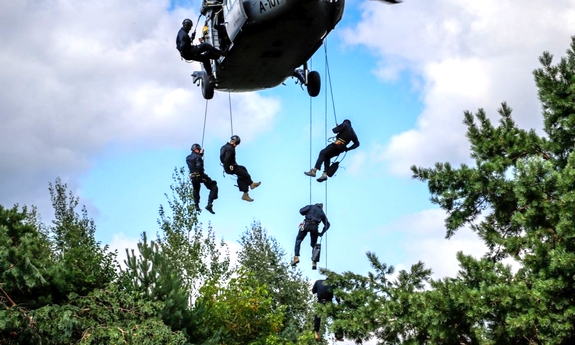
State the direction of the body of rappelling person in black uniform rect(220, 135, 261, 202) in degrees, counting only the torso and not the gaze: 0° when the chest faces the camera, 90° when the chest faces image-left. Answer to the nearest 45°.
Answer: approximately 270°

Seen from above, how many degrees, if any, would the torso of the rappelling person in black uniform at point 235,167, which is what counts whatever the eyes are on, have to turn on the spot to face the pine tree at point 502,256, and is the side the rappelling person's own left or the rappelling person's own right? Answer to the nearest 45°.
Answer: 0° — they already face it

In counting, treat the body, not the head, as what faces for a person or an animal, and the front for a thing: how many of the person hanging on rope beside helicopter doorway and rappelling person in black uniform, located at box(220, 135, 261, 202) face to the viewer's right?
2

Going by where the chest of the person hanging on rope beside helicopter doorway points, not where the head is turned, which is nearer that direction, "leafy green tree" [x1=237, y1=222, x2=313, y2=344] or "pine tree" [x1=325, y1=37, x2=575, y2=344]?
the pine tree

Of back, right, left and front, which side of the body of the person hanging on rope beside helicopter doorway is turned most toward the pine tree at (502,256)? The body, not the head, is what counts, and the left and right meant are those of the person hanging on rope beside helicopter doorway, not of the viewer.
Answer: front

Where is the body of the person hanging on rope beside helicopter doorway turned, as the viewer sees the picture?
to the viewer's right
